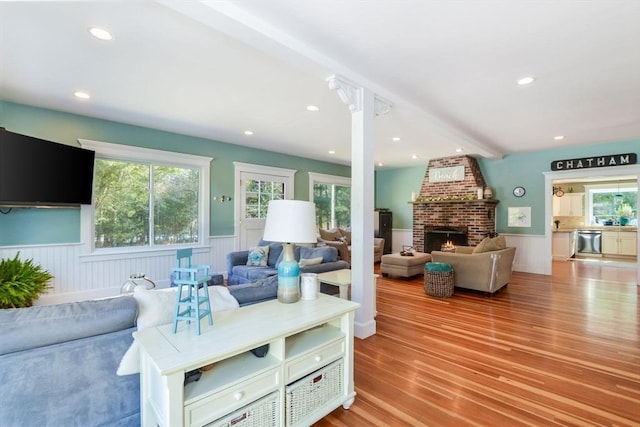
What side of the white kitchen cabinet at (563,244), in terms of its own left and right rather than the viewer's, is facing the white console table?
front

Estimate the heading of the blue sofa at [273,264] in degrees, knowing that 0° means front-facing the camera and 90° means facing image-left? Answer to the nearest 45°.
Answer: approximately 45°

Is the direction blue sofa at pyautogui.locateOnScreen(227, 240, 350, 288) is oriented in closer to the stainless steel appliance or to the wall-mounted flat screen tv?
the wall-mounted flat screen tv

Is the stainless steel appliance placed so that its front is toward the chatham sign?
yes

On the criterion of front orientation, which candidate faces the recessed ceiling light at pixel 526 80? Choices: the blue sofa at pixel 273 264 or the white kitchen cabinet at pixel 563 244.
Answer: the white kitchen cabinet

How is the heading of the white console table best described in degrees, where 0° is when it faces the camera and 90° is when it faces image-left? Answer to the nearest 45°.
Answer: approximately 315°

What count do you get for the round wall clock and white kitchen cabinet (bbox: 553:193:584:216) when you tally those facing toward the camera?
2

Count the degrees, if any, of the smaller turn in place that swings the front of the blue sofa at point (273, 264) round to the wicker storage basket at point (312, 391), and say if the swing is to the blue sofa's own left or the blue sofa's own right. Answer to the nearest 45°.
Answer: approximately 45° to the blue sofa's own left

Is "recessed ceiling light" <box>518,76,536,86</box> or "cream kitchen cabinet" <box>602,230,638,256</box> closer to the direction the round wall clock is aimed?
the recessed ceiling light

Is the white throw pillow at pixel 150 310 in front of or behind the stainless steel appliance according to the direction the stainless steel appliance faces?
in front

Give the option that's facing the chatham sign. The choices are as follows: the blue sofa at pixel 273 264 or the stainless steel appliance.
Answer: the stainless steel appliance

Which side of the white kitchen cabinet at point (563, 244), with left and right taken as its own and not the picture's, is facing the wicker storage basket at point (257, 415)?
front

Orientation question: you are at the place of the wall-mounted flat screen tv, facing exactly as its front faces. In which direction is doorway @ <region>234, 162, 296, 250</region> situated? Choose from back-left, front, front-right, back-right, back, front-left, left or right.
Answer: front-left

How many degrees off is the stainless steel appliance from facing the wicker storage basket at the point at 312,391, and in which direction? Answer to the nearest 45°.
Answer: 0° — it already faces it

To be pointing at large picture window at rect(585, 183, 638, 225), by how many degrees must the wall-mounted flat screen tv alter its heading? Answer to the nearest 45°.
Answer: approximately 45° to its left

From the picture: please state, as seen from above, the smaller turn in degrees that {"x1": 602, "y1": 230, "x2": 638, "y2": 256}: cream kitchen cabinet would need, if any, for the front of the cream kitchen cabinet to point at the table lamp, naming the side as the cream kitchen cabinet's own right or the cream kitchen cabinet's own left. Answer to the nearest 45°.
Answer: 0° — it already faces it
